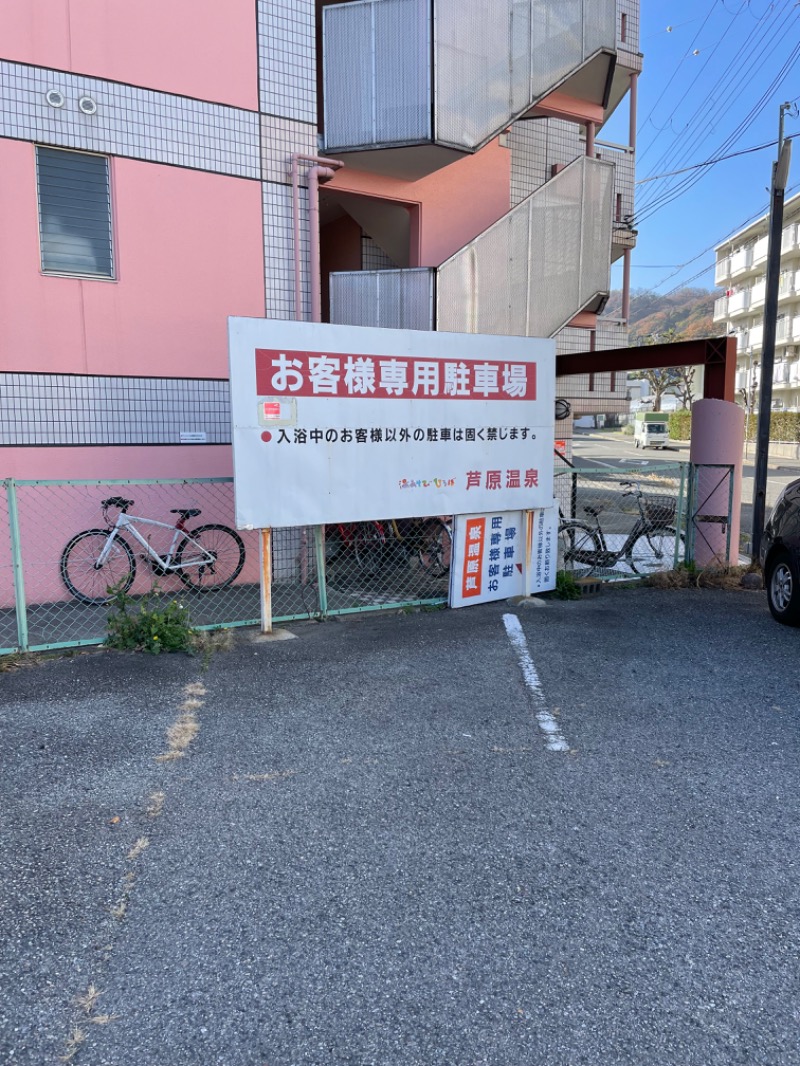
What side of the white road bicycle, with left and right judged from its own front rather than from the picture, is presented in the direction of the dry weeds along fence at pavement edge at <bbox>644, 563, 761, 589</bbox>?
back

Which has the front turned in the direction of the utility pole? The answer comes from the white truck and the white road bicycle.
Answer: the white truck

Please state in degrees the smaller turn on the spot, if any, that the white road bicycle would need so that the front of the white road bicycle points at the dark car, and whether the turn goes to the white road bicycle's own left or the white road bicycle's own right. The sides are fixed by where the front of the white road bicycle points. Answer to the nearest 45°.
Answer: approximately 180°

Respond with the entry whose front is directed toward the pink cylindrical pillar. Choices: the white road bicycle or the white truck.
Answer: the white truck

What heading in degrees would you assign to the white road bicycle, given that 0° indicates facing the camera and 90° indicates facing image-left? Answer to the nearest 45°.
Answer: approximately 90°

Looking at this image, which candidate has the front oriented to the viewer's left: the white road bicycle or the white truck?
the white road bicycle

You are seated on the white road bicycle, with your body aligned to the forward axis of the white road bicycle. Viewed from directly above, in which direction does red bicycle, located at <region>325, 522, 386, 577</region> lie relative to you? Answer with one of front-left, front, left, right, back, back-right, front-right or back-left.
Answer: back

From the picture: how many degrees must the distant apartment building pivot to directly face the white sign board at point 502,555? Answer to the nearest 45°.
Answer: approximately 45° to its left

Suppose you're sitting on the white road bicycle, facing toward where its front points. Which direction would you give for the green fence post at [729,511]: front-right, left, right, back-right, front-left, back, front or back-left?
back

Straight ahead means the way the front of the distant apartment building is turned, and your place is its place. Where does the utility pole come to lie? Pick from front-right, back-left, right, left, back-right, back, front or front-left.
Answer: front-left

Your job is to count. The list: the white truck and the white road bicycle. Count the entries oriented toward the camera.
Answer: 1

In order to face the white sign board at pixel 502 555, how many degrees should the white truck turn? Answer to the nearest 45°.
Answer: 0° — it already faces it

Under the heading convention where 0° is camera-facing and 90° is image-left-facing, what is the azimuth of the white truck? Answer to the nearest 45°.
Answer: approximately 0°

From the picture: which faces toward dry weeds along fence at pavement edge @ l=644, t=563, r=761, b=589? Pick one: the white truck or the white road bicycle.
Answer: the white truck

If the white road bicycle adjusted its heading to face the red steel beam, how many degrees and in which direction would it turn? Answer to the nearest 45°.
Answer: approximately 180°
